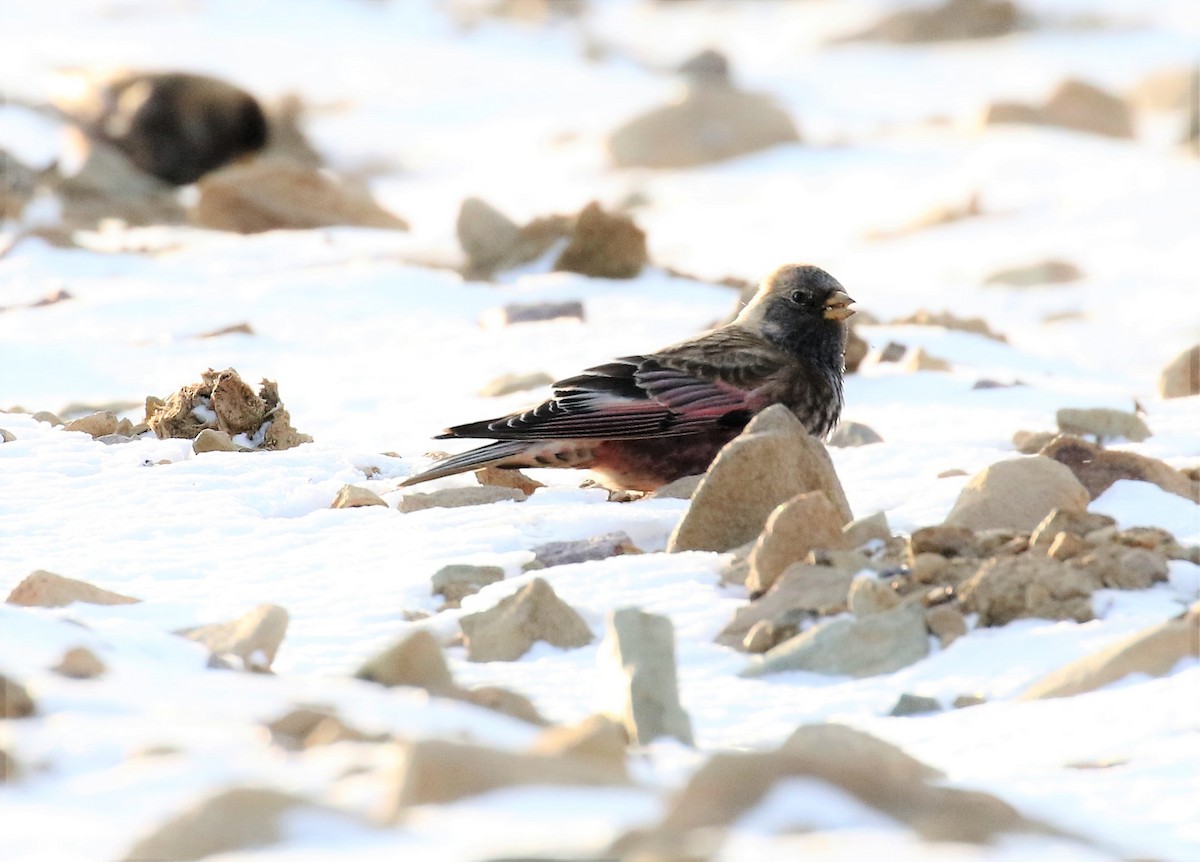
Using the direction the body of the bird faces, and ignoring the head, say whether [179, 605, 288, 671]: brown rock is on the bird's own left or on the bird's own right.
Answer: on the bird's own right

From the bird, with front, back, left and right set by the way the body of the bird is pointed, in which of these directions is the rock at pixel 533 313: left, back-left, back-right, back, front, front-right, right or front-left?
left

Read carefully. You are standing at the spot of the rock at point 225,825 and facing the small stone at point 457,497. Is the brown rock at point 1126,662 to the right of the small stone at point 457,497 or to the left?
right

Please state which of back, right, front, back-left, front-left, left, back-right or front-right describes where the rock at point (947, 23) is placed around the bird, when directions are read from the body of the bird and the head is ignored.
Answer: left

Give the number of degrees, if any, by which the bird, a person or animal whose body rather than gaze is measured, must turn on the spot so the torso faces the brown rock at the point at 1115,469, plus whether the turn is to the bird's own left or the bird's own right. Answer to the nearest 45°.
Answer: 0° — it already faces it

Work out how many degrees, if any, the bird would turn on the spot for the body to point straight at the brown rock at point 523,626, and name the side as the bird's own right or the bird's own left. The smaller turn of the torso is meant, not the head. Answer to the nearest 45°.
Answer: approximately 90° to the bird's own right

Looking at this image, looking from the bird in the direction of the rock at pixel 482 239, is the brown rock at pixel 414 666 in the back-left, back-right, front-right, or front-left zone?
back-left

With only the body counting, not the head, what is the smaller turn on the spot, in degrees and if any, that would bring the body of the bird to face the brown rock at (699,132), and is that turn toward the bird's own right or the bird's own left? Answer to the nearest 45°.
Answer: approximately 90° to the bird's own left

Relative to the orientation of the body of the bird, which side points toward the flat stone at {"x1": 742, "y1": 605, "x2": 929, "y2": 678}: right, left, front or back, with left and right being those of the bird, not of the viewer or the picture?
right

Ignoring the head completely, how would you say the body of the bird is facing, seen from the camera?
to the viewer's right

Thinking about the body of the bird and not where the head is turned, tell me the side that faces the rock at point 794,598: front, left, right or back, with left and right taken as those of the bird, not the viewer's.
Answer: right

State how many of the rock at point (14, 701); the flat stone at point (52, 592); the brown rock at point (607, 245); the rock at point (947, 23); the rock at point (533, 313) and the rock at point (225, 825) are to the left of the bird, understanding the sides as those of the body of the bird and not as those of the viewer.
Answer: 3

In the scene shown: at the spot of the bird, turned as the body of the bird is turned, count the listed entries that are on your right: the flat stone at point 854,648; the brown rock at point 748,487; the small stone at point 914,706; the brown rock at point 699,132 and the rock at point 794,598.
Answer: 4

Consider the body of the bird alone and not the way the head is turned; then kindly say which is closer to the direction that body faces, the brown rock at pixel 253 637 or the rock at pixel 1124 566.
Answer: the rock

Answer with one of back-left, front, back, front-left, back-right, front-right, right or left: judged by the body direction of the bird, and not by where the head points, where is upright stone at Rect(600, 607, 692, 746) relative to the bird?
right

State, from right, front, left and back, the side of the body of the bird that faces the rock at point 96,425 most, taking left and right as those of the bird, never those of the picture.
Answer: back
